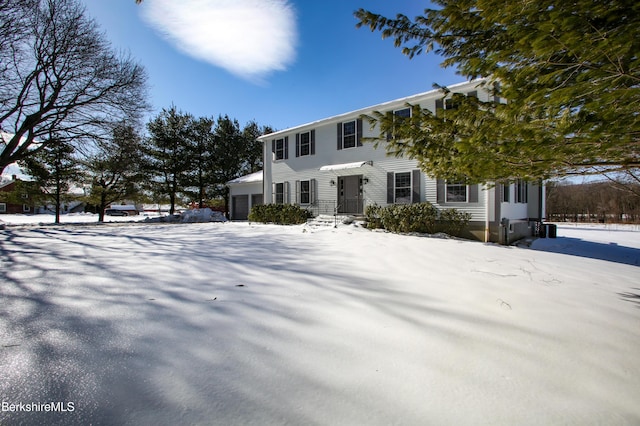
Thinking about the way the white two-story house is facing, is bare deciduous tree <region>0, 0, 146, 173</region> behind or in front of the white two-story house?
in front

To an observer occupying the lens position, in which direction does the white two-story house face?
facing the viewer and to the left of the viewer

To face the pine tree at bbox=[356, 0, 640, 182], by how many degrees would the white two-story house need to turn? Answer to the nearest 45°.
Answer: approximately 45° to its left
